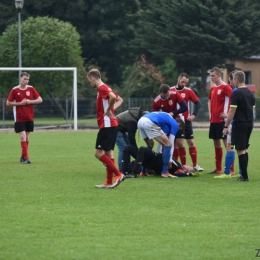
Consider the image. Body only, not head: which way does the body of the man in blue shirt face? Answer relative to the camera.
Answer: to the viewer's right

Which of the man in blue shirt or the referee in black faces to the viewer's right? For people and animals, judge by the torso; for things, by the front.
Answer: the man in blue shirt

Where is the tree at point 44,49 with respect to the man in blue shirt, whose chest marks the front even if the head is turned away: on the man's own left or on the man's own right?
on the man's own left

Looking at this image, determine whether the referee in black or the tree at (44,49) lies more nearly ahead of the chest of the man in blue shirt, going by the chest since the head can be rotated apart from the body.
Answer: the referee in black

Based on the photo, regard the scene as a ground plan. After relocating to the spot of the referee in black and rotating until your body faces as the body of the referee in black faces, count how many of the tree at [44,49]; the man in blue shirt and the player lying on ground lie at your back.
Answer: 0

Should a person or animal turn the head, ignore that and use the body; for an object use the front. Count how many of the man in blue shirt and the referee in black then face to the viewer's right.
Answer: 1
